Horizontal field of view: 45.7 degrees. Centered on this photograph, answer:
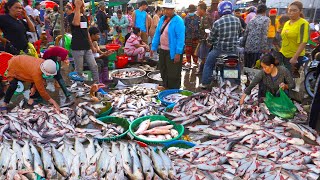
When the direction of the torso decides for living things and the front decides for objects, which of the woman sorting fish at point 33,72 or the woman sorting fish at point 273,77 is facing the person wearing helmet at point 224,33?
the woman sorting fish at point 33,72

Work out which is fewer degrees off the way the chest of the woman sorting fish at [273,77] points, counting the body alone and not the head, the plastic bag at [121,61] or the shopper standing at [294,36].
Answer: the plastic bag

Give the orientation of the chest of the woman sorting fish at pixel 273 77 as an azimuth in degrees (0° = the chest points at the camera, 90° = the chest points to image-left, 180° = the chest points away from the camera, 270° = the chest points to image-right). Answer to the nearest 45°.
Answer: approximately 45°

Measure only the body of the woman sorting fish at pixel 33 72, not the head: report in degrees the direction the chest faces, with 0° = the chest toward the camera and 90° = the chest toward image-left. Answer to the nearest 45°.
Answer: approximately 270°

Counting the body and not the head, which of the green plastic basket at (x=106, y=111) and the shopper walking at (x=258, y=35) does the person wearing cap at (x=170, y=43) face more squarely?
the green plastic basket

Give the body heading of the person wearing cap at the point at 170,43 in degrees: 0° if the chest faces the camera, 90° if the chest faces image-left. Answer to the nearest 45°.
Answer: approximately 45°

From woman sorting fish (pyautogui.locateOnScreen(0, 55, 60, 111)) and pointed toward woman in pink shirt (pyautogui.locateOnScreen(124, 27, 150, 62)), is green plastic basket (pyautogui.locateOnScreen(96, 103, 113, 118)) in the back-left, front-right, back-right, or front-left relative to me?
front-right

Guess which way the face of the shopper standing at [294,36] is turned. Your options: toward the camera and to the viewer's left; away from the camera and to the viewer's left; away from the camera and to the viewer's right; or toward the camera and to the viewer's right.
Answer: toward the camera and to the viewer's left

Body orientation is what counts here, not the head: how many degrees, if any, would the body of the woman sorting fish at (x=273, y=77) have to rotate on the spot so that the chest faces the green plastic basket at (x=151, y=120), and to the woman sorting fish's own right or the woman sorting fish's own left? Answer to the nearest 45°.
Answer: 0° — they already face it

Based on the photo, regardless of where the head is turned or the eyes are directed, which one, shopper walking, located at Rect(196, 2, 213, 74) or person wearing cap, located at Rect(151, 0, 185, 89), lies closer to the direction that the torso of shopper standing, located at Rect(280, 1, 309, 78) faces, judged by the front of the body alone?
the person wearing cap

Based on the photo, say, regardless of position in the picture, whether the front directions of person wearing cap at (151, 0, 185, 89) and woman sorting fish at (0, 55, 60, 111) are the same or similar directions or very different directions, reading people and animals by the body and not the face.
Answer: very different directions
